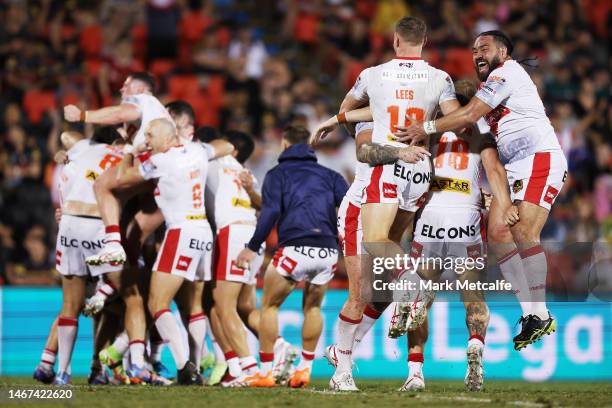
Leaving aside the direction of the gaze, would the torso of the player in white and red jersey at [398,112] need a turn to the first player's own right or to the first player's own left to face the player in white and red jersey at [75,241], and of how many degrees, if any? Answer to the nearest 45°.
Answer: approximately 45° to the first player's own left

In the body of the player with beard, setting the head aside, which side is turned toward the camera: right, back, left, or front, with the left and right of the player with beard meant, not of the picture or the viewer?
left

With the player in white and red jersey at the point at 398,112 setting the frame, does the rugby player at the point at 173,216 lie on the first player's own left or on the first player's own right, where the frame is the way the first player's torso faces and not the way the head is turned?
on the first player's own left

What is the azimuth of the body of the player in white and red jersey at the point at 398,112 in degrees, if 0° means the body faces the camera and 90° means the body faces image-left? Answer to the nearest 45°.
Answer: approximately 180°

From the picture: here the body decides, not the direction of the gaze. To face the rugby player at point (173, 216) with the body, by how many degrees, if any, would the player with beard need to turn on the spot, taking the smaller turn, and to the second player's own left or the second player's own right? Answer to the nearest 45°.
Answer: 0° — they already face them

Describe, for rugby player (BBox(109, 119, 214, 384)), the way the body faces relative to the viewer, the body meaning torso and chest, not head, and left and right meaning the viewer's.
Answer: facing away from the viewer and to the left of the viewer
